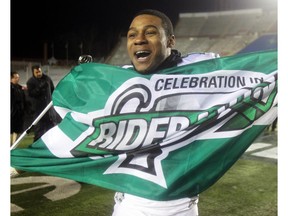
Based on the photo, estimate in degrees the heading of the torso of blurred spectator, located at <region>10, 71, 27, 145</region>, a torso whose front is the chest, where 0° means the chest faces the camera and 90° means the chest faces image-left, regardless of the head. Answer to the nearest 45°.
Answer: approximately 270°

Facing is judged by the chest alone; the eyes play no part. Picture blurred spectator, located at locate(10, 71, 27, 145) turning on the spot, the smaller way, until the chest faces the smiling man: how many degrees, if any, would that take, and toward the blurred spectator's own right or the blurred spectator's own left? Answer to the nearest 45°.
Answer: approximately 90° to the blurred spectator's own right
